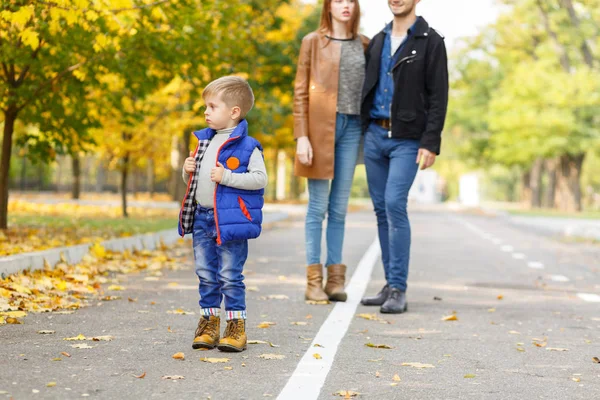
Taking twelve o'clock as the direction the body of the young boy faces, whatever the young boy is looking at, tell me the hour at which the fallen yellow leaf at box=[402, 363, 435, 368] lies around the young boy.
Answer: The fallen yellow leaf is roughly at 8 o'clock from the young boy.

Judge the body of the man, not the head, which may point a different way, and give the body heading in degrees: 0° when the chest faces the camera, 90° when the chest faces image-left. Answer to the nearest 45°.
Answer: approximately 45°

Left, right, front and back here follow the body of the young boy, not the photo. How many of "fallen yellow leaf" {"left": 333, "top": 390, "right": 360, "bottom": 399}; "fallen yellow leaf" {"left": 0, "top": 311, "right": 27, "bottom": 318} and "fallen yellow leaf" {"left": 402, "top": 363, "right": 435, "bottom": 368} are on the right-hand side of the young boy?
1

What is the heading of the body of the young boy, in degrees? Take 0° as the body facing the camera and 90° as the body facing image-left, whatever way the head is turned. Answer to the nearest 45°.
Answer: approximately 45°

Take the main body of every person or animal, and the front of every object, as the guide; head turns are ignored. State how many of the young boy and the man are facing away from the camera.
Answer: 0

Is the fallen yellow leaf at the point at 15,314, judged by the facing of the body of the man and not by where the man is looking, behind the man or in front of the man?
in front

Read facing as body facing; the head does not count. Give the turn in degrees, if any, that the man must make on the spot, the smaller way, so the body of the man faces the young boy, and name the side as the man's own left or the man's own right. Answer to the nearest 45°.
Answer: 0° — they already face them

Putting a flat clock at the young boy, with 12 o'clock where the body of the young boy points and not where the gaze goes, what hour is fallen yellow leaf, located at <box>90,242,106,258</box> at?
The fallen yellow leaf is roughly at 4 o'clock from the young boy.

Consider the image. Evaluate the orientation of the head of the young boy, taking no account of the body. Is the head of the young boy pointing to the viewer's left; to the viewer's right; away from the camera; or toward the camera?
to the viewer's left
